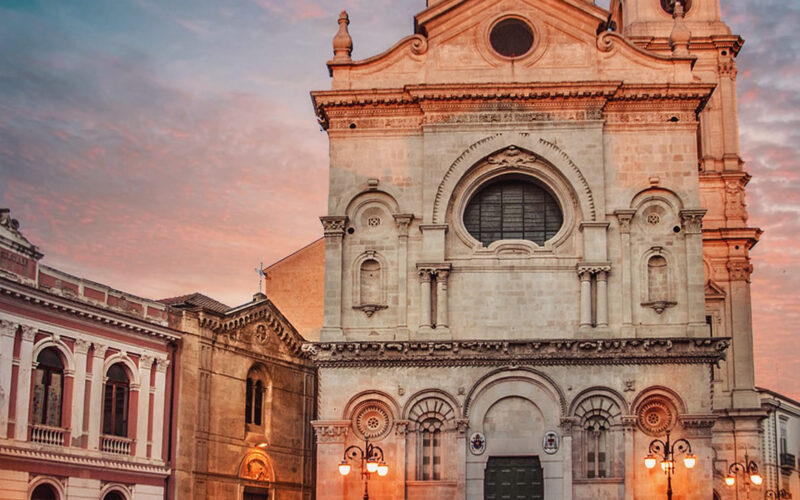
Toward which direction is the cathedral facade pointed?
toward the camera

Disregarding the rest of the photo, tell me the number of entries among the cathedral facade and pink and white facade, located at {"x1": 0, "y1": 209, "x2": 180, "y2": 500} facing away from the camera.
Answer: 0

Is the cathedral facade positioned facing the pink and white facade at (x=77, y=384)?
no

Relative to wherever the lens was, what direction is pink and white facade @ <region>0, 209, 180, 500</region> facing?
facing the viewer and to the right of the viewer

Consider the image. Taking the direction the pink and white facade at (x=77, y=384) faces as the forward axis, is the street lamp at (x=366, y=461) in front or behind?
in front
